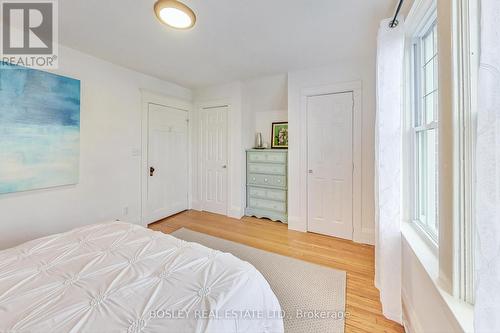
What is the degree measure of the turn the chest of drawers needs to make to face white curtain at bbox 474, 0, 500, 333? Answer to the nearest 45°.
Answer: approximately 45° to its left

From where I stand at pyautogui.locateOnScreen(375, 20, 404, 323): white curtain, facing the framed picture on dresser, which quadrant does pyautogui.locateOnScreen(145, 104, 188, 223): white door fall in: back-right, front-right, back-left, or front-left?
front-left

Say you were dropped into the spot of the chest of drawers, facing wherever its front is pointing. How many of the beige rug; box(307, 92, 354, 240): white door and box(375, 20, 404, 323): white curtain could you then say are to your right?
0

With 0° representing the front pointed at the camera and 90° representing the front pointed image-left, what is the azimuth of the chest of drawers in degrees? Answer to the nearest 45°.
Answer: approximately 45°

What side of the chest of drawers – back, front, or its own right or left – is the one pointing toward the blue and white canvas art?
front

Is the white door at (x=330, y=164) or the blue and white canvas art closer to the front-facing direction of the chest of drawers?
the blue and white canvas art

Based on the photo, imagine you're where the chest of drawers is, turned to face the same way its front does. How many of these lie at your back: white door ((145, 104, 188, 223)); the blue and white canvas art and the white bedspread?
0

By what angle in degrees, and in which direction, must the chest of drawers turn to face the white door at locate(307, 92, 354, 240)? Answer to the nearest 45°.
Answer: approximately 90° to its left

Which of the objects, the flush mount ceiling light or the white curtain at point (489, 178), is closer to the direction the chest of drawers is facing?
the flush mount ceiling light

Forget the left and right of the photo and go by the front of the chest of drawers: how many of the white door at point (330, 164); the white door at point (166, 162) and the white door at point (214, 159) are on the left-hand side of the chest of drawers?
1

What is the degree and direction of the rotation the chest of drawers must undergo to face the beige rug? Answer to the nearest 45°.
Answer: approximately 45° to its left
